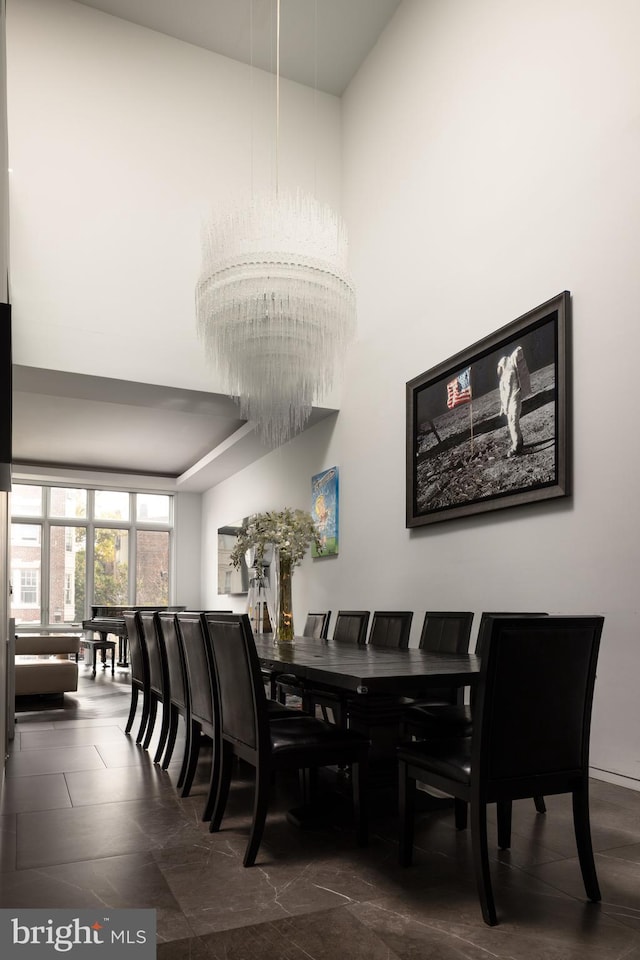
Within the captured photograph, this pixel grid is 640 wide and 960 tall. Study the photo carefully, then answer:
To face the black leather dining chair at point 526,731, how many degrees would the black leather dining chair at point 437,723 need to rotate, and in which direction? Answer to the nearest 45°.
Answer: approximately 45° to its left

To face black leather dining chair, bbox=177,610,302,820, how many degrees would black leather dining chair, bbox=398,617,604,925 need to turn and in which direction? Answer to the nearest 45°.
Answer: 0° — it already faces it

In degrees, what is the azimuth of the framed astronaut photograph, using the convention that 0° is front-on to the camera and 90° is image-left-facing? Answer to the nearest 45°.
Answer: approximately 45°

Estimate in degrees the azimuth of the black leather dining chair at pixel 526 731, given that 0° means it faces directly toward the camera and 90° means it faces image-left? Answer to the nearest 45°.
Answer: approximately 135°

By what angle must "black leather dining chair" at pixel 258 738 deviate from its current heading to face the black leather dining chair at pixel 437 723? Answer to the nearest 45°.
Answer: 0° — it already faces it

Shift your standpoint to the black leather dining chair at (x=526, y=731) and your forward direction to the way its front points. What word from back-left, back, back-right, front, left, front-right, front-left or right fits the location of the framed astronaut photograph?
front-right
